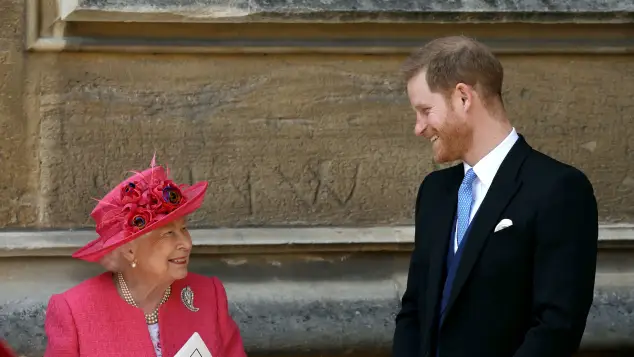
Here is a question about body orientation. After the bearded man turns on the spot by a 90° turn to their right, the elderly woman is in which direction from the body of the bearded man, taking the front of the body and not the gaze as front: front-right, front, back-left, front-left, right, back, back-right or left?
front-left

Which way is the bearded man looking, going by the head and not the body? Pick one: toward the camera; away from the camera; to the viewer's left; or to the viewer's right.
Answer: to the viewer's left

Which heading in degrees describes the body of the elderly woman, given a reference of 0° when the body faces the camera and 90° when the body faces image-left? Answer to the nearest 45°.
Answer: approximately 315°

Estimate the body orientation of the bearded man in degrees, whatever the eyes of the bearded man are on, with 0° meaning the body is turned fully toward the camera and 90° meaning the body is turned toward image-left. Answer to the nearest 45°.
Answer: approximately 45°
